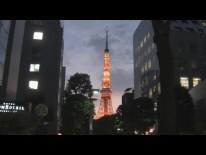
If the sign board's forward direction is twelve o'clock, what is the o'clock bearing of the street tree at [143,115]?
The street tree is roughly at 8 o'clock from the sign board.

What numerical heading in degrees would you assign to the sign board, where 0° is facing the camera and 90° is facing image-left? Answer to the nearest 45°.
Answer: approximately 0°

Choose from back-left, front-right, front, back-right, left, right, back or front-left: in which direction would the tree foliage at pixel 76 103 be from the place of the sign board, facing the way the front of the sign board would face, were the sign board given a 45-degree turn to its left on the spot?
left

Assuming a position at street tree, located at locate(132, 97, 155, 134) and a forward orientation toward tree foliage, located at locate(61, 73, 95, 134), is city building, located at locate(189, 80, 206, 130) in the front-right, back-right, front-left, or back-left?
back-left
